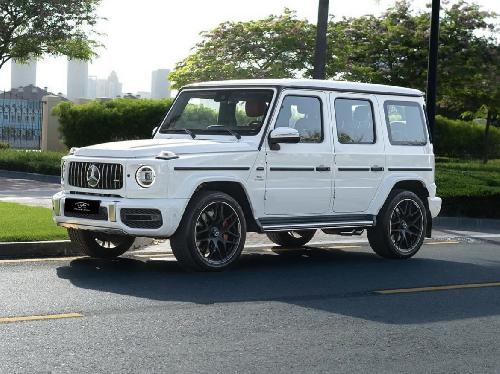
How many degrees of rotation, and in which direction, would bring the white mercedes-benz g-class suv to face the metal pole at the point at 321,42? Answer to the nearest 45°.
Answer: approximately 135° to its right

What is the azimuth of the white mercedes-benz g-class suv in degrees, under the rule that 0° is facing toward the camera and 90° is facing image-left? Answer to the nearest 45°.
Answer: approximately 45°

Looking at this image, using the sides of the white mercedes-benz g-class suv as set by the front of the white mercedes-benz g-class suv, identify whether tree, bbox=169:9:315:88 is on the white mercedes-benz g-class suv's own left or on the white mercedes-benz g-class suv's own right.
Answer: on the white mercedes-benz g-class suv's own right

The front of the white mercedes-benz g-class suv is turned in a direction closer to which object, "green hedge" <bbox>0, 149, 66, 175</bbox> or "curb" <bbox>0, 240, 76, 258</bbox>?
the curb

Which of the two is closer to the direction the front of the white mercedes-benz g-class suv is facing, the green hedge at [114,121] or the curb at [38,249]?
the curb

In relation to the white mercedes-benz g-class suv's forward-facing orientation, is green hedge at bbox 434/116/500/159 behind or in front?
behind

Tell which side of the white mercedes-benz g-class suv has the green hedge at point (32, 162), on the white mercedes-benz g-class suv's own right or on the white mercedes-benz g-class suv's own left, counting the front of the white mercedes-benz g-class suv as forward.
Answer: on the white mercedes-benz g-class suv's own right

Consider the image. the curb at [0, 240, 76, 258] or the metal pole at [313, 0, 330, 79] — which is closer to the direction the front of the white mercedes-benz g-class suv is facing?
the curb

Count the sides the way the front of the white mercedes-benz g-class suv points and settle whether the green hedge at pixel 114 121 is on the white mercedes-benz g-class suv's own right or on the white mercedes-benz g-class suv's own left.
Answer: on the white mercedes-benz g-class suv's own right

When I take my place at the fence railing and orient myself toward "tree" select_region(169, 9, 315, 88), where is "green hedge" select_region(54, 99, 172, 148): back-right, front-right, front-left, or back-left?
front-right
